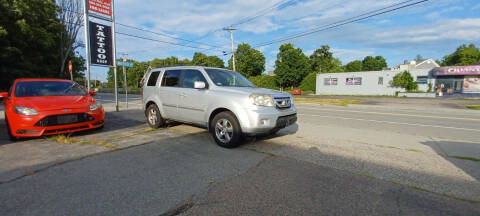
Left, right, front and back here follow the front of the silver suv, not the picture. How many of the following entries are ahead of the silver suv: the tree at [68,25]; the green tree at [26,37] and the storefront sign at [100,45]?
0

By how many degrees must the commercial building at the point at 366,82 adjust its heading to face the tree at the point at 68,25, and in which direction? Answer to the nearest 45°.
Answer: approximately 45° to its right

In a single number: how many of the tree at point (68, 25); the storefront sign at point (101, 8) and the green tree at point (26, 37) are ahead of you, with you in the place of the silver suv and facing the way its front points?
0

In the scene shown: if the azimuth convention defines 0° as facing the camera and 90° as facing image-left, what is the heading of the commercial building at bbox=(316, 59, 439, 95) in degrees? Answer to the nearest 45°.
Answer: approximately 0°

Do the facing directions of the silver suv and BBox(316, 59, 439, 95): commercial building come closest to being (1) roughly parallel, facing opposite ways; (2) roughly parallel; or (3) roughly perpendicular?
roughly perpendicular

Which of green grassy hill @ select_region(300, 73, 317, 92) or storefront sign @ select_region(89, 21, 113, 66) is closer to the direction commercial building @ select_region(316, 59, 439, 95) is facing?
the storefront sign

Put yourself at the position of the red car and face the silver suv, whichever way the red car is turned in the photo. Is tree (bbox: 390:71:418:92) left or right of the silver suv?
left

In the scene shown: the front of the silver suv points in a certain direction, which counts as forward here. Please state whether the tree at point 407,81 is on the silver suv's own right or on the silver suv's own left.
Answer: on the silver suv's own left

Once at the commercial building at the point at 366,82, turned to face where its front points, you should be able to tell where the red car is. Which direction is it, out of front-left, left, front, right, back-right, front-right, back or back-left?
front

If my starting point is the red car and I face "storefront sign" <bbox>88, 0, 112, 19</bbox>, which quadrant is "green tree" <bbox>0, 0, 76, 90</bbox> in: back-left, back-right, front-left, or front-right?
front-left

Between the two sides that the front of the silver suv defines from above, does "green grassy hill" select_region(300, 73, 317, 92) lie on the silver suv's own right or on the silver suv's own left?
on the silver suv's own left

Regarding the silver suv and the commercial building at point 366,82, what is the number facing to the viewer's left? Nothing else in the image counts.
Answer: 0

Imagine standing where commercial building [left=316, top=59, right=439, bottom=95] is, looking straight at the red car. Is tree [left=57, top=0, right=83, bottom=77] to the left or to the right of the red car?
right

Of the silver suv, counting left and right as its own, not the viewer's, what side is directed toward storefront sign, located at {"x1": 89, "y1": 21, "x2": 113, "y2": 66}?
back

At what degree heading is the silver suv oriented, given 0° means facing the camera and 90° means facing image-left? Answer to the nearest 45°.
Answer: approximately 315°

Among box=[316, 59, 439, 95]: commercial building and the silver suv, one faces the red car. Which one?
the commercial building
